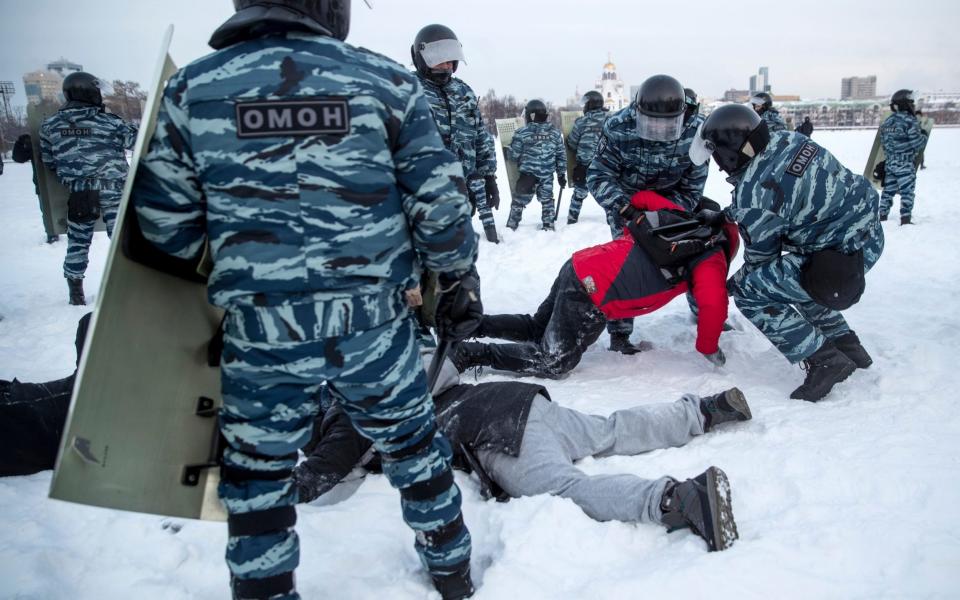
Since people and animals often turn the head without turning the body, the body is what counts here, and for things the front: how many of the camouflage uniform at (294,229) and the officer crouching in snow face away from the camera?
1

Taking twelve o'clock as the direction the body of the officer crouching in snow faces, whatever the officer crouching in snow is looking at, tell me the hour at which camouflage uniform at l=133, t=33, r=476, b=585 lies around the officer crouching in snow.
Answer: The camouflage uniform is roughly at 10 o'clock from the officer crouching in snow.

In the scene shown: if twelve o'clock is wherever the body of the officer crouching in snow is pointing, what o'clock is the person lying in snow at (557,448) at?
The person lying in snow is roughly at 10 o'clock from the officer crouching in snow.

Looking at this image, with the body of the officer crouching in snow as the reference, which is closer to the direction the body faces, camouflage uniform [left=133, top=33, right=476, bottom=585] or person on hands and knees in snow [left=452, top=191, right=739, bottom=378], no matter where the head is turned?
the person on hands and knees in snow

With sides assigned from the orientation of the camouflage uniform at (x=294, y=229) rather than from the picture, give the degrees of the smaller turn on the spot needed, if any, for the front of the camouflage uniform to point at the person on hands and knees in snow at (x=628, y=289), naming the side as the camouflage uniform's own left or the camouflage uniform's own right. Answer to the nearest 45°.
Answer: approximately 45° to the camouflage uniform's own right

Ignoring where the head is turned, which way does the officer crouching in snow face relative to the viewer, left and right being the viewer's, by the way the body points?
facing to the left of the viewer

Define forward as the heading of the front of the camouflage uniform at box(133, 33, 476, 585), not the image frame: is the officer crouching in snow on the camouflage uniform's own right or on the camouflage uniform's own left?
on the camouflage uniform's own right

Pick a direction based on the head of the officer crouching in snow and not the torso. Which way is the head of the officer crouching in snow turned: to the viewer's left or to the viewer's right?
to the viewer's left

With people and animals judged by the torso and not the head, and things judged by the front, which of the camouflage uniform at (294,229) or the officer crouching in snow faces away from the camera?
the camouflage uniform

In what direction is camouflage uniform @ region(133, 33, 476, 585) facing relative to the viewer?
away from the camera
